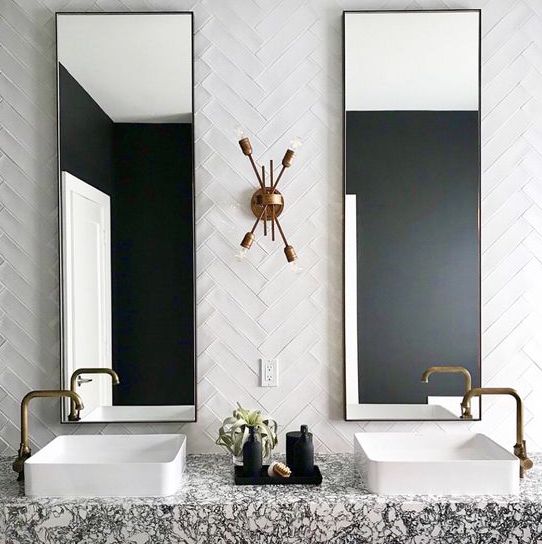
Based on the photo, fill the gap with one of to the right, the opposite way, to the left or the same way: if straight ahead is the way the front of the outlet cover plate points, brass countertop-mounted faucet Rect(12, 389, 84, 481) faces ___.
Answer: to the left

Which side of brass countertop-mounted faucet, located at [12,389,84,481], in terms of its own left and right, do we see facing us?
right

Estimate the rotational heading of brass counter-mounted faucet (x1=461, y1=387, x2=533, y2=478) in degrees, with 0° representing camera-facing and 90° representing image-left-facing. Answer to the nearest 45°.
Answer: approximately 90°

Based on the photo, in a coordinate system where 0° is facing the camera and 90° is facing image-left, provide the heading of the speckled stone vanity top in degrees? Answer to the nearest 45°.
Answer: approximately 0°
